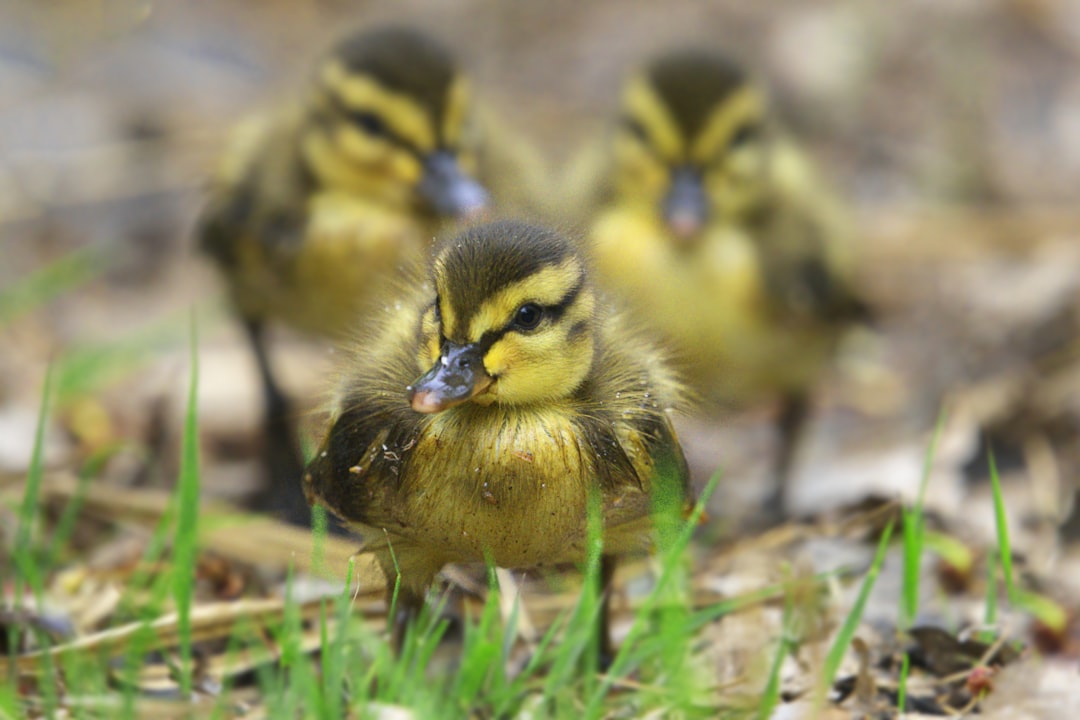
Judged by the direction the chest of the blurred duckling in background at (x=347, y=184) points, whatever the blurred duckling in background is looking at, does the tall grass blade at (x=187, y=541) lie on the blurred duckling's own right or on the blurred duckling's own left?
on the blurred duckling's own right

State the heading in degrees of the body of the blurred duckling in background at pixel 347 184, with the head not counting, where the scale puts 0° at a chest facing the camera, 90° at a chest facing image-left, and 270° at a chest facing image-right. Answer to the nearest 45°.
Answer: approximately 315°

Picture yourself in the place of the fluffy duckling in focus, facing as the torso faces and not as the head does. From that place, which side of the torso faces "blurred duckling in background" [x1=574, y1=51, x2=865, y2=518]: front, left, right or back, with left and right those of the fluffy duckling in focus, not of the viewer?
back

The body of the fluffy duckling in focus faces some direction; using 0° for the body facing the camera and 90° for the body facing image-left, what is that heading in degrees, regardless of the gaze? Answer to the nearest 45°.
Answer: approximately 0°

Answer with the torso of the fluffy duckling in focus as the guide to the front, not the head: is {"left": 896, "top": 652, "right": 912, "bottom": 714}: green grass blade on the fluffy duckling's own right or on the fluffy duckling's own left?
on the fluffy duckling's own left
